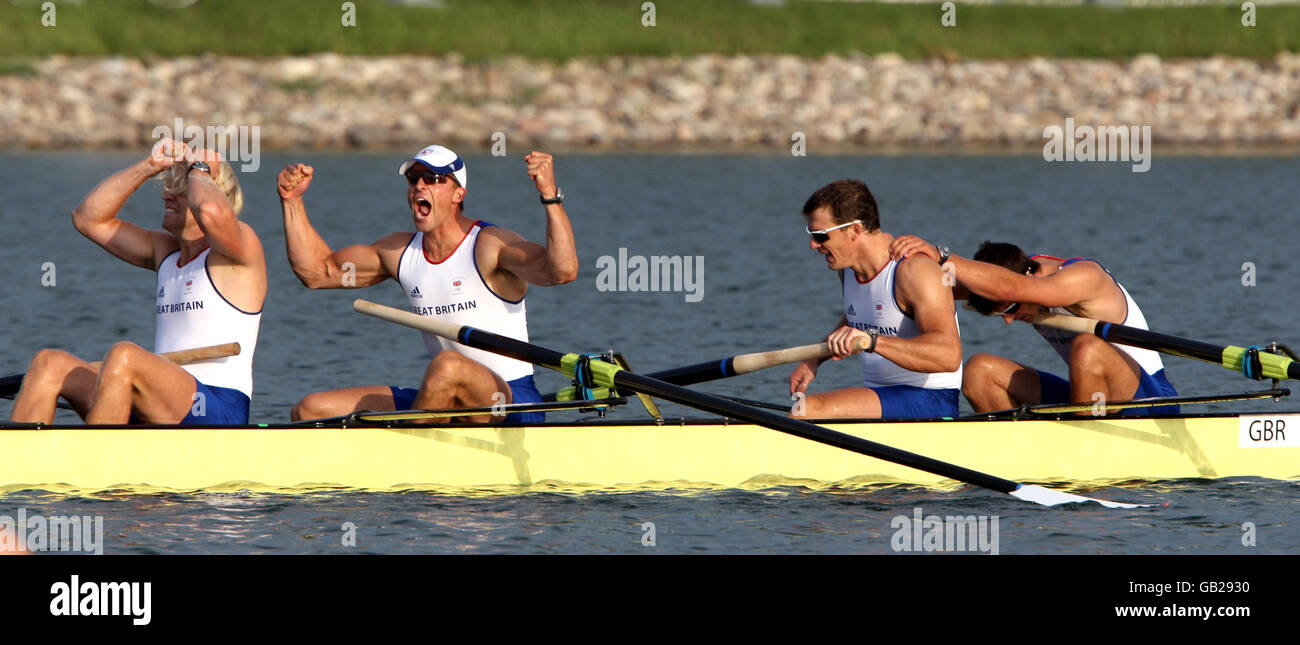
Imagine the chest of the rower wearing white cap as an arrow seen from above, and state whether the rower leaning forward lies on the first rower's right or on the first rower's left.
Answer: on the first rower's left

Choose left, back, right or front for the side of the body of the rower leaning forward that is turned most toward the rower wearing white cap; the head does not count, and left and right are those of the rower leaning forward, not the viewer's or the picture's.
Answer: front

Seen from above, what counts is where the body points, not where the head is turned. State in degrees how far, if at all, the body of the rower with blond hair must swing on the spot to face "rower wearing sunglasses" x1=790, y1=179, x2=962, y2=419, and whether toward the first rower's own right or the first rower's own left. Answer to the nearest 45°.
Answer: approximately 135° to the first rower's own left

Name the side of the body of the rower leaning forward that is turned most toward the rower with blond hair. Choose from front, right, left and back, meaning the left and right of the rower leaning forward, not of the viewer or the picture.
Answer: front

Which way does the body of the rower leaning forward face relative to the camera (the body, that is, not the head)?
to the viewer's left

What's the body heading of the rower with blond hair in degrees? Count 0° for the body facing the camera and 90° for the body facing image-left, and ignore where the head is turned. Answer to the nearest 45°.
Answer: approximately 45°

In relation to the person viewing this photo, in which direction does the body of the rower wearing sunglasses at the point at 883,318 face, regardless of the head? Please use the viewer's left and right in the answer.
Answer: facing the viewer and to the left of the viewer

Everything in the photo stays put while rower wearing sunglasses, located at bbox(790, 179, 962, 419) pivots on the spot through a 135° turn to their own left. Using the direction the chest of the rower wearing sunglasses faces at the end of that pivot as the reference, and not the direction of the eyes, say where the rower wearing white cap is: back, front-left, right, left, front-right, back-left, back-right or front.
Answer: back

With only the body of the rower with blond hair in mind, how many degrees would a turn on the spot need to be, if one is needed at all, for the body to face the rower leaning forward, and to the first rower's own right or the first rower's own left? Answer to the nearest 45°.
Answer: approximately 135° to the first rower's own left

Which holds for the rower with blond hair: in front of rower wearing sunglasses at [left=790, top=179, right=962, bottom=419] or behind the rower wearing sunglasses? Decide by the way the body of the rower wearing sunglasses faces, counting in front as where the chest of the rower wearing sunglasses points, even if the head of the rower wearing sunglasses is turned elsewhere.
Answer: in front

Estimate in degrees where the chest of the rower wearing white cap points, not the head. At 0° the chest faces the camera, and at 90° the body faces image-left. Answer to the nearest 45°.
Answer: approximately 45°
